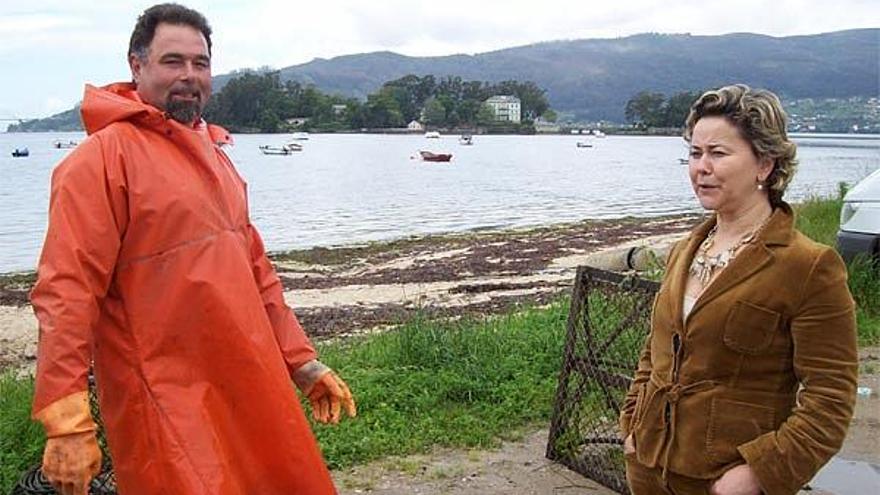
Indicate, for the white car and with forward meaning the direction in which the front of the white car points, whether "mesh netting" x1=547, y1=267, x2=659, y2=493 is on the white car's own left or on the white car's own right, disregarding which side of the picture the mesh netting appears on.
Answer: on the white car's own left

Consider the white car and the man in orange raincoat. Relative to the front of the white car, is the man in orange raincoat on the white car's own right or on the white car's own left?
on the white car's own left

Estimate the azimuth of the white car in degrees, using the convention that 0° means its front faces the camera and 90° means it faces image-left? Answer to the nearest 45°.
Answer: approximately 90°

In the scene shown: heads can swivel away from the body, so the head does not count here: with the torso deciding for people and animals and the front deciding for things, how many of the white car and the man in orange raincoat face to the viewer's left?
1

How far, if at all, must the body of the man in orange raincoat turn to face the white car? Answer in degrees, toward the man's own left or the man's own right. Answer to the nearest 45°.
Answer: approximately 90° to the man's own left

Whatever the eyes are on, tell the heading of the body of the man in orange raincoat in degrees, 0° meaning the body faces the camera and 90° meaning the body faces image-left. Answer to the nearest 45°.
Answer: approximately 315°

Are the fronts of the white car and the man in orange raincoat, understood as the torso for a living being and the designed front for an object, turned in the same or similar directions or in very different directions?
very different directions
